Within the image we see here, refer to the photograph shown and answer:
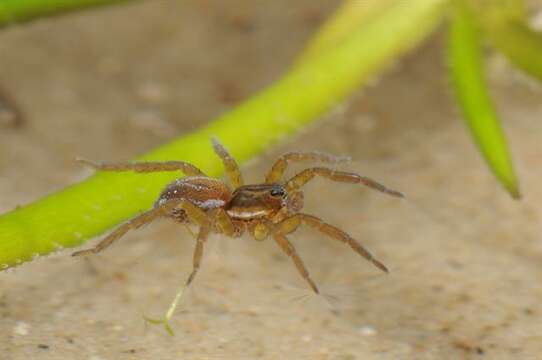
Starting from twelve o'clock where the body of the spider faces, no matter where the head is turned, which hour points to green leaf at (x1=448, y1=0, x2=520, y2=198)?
The green leaf is roughly at 12 o'clock from the spider.

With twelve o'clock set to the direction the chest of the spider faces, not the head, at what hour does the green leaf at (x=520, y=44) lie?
The green leaf is roughly at 12 o'clock from the spider.

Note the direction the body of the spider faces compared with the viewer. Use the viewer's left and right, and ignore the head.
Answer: facing to the right of the viewer
